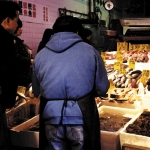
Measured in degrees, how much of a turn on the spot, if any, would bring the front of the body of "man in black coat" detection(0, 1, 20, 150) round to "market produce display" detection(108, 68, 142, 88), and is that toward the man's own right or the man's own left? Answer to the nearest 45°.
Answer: approximately 45° to the man's own left

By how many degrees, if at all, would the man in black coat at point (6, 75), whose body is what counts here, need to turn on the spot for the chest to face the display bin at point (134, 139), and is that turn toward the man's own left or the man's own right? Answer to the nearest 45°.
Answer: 0° — they already face it

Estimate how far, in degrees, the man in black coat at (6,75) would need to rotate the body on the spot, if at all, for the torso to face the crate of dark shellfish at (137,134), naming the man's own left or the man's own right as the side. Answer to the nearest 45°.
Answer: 0° — they already face it

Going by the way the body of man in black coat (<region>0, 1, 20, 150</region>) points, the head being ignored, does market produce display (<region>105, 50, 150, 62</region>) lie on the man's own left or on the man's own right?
on the man's own left

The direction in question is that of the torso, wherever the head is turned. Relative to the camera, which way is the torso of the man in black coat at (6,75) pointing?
to the viewer's right

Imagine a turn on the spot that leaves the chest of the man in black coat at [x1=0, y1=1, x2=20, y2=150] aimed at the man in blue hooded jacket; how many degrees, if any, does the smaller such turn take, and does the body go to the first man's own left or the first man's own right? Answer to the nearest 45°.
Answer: approximately 45° to the first man's own right

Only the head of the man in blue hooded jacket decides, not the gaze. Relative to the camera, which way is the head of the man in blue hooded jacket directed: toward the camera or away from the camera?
away from the camera
